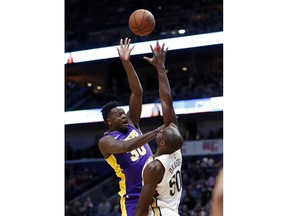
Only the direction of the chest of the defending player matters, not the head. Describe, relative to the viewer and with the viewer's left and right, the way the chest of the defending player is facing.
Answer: facing away from the viewer and to the left of the viewer

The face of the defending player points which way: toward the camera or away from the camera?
away from the camera

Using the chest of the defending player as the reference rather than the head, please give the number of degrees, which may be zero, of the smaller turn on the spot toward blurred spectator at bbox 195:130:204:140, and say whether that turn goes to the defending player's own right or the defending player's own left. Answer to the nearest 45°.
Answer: approximately 45° to the defending player's own right
